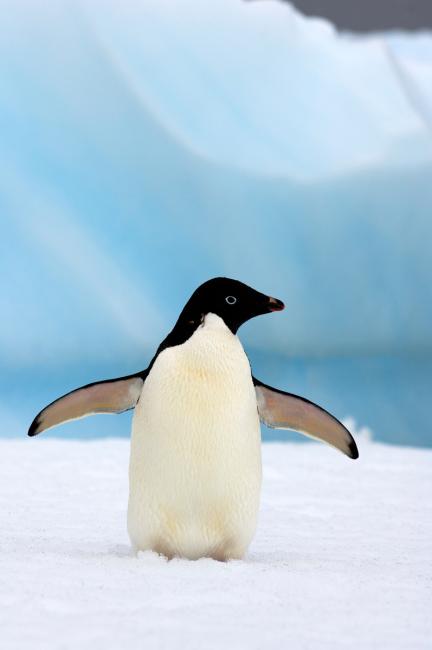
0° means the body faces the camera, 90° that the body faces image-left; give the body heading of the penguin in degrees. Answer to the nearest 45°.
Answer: approximately 0°

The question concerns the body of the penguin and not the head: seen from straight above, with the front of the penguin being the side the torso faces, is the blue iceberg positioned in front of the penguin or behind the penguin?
behind
